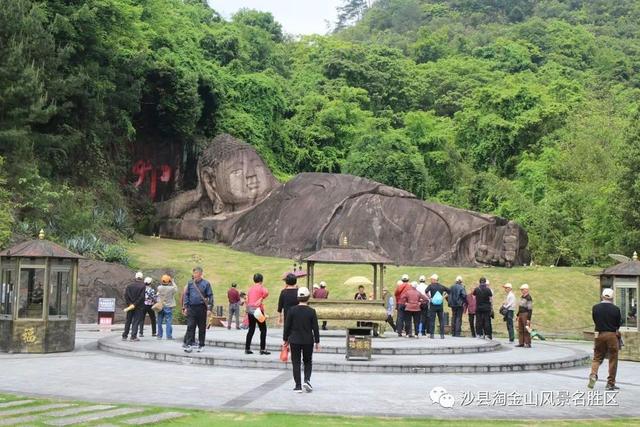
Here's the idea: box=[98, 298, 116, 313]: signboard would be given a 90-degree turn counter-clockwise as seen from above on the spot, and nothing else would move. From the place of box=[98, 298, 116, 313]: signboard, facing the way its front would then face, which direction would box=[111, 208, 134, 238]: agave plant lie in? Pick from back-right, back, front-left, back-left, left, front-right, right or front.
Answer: left

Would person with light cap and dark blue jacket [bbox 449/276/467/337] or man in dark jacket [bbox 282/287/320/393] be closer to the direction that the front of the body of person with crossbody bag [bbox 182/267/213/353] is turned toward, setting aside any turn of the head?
the man in dark jacket

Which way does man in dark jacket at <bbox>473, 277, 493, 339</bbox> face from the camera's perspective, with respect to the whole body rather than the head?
away from the camera

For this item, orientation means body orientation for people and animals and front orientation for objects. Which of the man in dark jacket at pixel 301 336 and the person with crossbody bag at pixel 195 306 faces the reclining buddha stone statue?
the man in dark jacket

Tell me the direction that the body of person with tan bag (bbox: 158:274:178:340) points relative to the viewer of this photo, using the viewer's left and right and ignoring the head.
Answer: facing away from the viewer

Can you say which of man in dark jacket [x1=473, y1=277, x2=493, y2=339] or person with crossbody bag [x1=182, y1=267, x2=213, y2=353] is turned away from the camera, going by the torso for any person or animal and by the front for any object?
the man in dark jacket

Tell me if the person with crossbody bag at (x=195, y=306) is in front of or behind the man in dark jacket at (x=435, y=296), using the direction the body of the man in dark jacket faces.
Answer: behind

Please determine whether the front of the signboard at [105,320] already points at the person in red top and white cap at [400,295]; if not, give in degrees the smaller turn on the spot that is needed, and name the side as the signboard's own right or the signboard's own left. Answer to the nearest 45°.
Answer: approximately 45° to the signboard's own left
